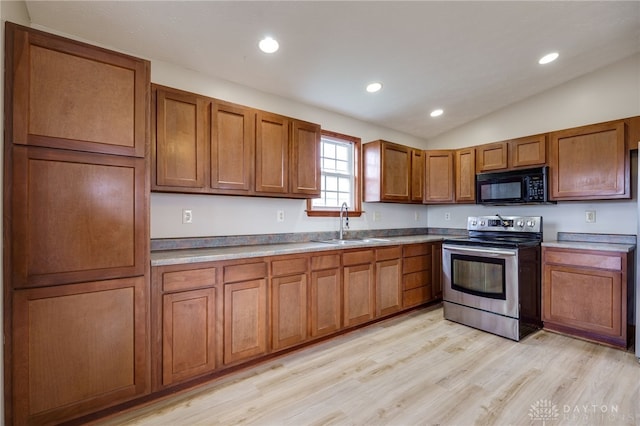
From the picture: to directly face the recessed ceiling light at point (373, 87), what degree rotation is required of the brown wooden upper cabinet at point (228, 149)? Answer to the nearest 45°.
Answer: approximately 45° to its left

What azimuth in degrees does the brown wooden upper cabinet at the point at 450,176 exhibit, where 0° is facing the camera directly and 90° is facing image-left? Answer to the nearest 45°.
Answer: approximately 45°

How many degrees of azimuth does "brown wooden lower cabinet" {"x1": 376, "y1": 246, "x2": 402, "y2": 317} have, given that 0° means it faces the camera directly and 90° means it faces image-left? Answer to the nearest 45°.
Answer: approximately 315°

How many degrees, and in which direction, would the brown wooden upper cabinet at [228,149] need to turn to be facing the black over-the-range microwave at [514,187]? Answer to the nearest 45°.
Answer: approximately 45° to its left

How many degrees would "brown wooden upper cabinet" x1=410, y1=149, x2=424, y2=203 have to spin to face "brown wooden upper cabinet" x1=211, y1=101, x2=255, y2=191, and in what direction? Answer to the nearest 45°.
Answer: approximately 90° to its right

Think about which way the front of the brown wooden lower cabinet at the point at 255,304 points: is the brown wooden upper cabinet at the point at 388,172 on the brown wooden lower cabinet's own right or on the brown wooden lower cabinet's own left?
on the brown wooden lower cabinet's own left

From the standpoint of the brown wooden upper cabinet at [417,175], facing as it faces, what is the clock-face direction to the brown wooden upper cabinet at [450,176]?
the brown wooden upper cabinet at [450,176] is roughly at 10 o'clock from the brown wooden upper cabinet at [417,175].

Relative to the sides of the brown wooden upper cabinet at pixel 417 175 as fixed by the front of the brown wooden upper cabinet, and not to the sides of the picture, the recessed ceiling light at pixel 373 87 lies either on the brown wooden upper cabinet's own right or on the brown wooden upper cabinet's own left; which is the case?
on the brown wooden upper cabinet's own right
